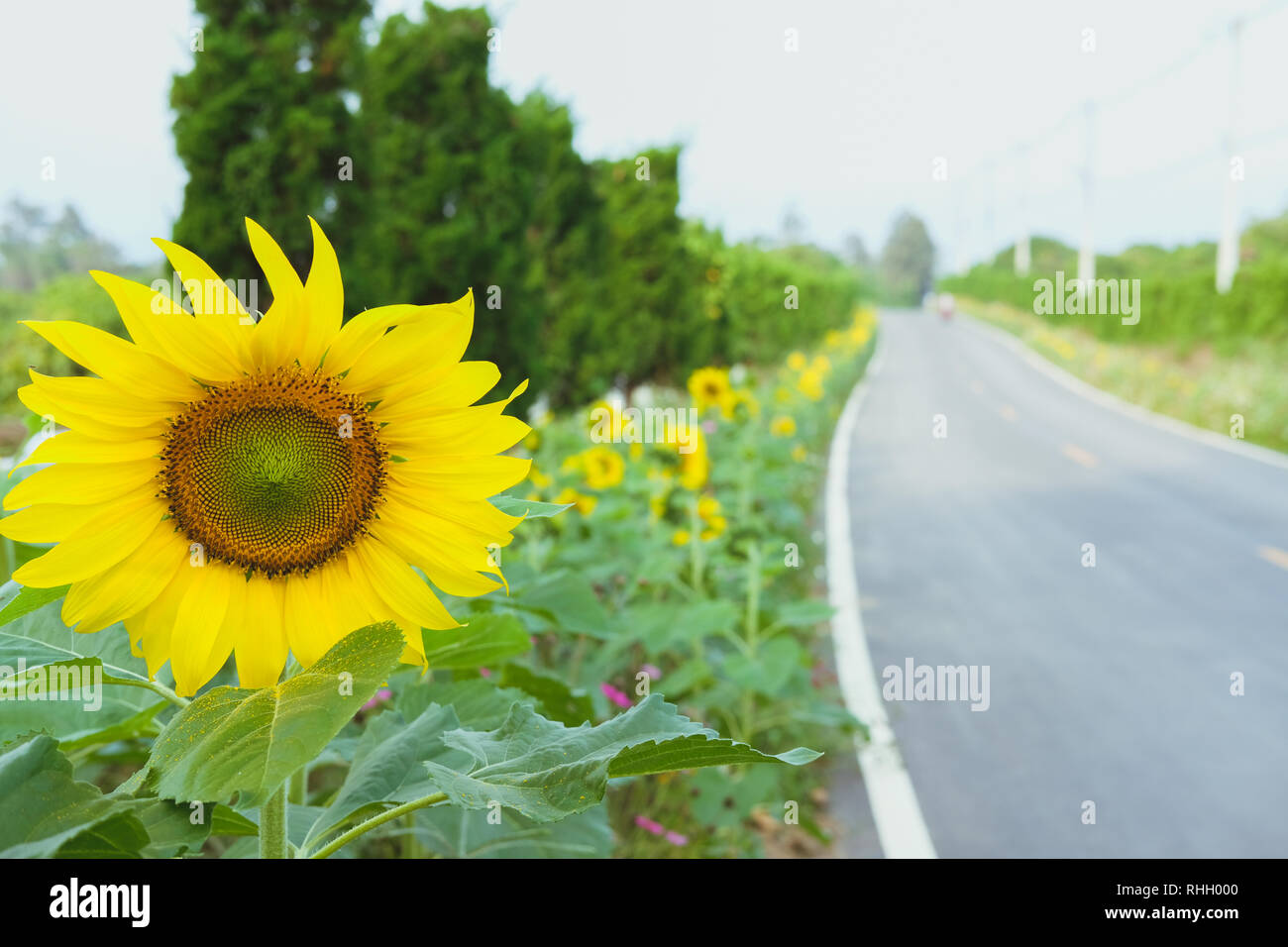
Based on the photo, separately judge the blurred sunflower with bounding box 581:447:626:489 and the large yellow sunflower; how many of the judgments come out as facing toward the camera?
2

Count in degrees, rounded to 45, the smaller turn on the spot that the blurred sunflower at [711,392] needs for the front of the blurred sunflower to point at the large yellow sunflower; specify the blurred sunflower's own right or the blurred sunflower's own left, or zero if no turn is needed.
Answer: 0° — it already faces it

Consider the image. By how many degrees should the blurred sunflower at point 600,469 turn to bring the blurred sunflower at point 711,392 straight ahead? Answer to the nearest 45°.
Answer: approximately 180°

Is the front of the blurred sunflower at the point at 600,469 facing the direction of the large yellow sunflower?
yes

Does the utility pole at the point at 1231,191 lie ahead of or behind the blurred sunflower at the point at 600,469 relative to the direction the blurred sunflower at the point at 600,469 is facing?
behind

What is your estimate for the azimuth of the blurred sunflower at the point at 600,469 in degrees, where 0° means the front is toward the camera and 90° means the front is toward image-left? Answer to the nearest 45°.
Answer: approximately 0°

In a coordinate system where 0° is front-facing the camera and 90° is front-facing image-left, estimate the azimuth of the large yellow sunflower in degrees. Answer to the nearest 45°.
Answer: approximately 0°

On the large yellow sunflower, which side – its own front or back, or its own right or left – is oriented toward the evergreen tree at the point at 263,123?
back
